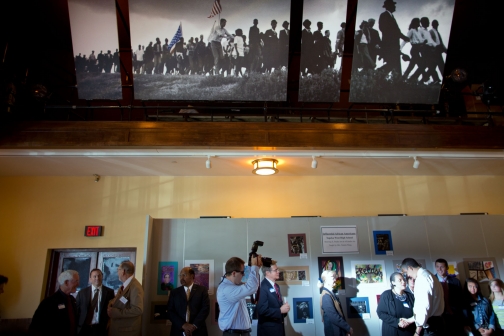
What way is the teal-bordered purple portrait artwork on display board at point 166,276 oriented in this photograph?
toward the camera

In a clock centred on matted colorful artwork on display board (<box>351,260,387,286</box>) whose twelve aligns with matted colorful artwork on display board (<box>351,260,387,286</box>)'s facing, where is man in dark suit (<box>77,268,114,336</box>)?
The man in dark suit is roughly at 2 o'clock from the matted colorful artwork on display board.

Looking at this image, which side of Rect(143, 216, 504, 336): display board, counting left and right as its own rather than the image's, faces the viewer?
front

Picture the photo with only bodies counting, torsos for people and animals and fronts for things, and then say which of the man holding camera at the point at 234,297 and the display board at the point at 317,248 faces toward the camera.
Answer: the display board

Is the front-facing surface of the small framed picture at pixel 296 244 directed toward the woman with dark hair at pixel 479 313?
no

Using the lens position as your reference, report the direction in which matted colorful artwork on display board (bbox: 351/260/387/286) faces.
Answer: facing the viewer

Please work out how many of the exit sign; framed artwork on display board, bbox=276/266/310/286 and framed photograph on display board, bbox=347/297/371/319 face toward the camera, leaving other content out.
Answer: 3

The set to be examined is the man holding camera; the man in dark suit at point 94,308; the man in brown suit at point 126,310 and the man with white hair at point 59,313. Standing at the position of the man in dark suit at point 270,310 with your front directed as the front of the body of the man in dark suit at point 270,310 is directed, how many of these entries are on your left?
0

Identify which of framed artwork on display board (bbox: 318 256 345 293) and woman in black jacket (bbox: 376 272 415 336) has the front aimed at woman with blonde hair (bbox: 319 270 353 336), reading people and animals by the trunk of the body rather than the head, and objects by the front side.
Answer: the framed artwork on display board

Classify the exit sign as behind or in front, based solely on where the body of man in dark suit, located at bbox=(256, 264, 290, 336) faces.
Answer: behind

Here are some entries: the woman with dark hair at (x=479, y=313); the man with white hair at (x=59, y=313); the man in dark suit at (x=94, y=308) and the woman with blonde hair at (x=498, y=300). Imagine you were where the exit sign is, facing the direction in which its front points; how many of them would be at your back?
0

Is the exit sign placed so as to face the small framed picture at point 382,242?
no
